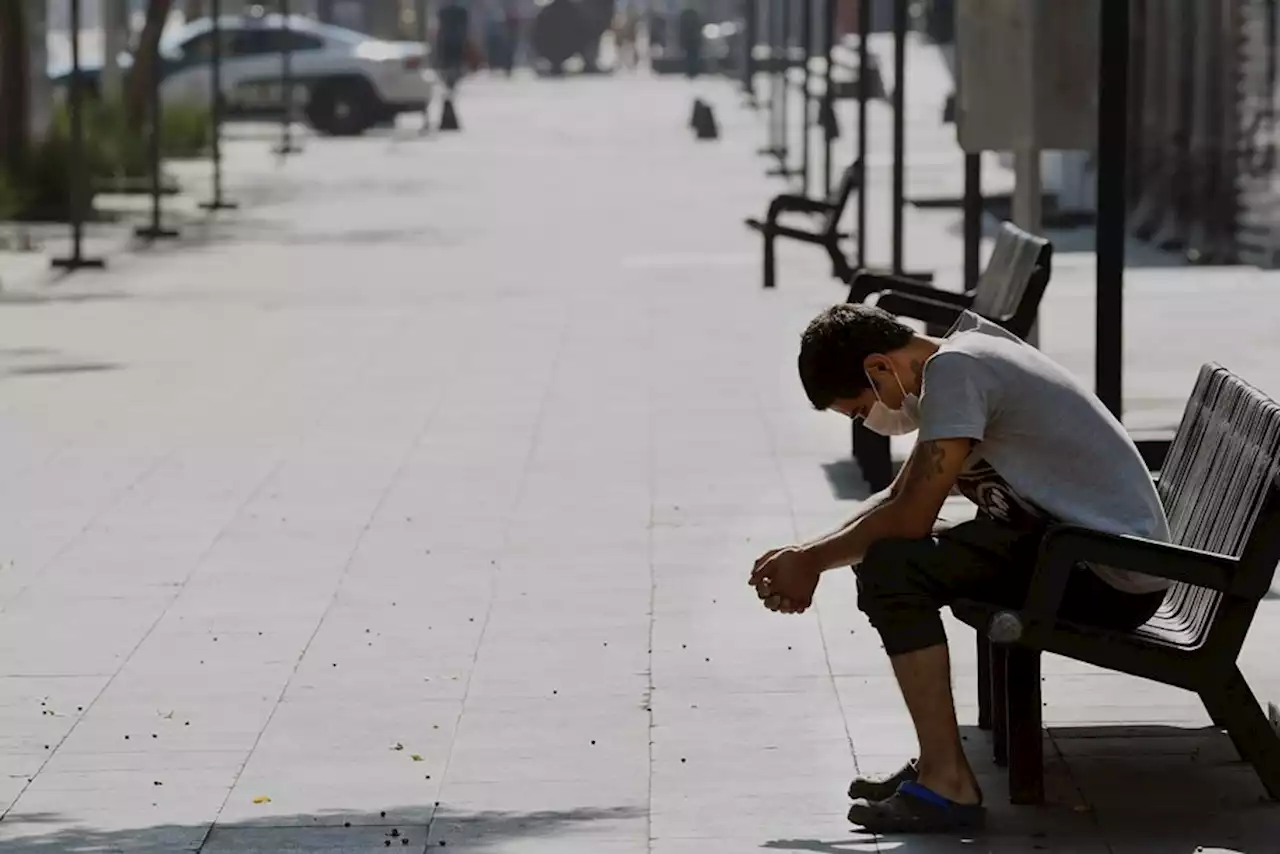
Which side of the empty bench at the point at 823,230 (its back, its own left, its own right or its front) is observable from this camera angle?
left

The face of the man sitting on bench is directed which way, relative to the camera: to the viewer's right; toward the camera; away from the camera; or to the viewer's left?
to the viewer's left

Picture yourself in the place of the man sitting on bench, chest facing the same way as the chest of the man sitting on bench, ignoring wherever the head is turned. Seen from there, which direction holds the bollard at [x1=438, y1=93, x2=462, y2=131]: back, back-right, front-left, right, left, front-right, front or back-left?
right

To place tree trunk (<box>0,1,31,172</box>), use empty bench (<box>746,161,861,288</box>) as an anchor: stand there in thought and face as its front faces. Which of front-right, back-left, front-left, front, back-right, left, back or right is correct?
front-right

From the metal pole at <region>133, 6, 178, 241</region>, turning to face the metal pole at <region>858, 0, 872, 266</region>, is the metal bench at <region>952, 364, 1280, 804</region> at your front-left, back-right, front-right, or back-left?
front-right

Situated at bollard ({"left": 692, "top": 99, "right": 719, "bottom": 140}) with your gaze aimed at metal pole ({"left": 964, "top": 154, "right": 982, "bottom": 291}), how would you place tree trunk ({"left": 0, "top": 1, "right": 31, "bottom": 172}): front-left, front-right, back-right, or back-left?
front-right

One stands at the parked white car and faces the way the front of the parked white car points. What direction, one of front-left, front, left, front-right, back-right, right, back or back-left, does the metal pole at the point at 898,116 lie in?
left

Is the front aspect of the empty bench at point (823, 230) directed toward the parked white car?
no

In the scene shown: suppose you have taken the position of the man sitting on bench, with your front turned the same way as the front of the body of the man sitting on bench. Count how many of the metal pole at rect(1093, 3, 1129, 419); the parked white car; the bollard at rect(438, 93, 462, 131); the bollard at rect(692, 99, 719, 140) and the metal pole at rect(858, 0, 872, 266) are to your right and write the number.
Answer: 5

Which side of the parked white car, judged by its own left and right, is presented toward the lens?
left

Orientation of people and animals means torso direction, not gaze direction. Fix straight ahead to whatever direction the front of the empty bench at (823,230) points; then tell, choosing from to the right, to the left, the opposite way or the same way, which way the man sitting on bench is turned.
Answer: the same way

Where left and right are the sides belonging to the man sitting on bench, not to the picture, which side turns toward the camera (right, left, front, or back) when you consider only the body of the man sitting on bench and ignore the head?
left

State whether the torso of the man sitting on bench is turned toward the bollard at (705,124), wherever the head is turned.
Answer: no

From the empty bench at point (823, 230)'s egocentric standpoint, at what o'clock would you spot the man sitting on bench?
The man sitting on bench is roughly at 9 o'clock from the empty bench.

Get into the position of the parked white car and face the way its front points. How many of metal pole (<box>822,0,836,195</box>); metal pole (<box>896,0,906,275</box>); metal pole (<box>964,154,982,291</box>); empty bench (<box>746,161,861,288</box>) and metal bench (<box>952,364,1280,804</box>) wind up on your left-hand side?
5

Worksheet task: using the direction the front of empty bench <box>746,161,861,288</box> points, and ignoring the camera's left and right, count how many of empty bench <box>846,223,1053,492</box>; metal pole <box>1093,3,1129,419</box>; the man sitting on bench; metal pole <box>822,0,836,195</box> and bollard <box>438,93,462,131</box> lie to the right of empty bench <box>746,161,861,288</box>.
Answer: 2
